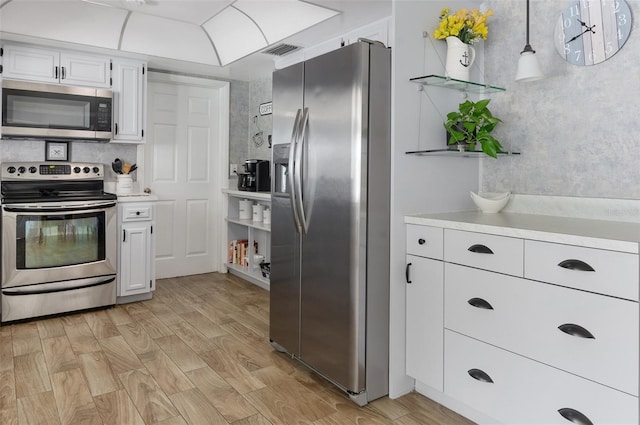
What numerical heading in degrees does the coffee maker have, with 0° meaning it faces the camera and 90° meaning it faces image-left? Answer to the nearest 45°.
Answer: approximately 45°

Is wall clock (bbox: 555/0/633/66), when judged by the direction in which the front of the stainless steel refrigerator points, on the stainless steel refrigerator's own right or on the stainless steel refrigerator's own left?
on the stainless steel refrigerator's own left

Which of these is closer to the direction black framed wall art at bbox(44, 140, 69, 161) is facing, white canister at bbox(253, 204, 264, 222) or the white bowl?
the white bowl

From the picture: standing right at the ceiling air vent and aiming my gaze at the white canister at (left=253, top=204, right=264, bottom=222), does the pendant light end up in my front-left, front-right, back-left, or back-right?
back-right

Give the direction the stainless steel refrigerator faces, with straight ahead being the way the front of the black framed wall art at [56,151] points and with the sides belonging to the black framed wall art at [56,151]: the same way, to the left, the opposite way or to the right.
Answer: to the right

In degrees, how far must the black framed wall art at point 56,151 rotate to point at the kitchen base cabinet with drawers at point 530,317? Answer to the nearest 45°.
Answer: approximately 45° to its left

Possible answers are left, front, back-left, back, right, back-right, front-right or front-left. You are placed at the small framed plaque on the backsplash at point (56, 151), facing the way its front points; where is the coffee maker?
left

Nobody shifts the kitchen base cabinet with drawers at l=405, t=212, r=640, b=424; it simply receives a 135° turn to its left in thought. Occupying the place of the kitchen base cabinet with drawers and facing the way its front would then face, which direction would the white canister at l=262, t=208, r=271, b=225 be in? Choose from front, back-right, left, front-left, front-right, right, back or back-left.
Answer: back-left
